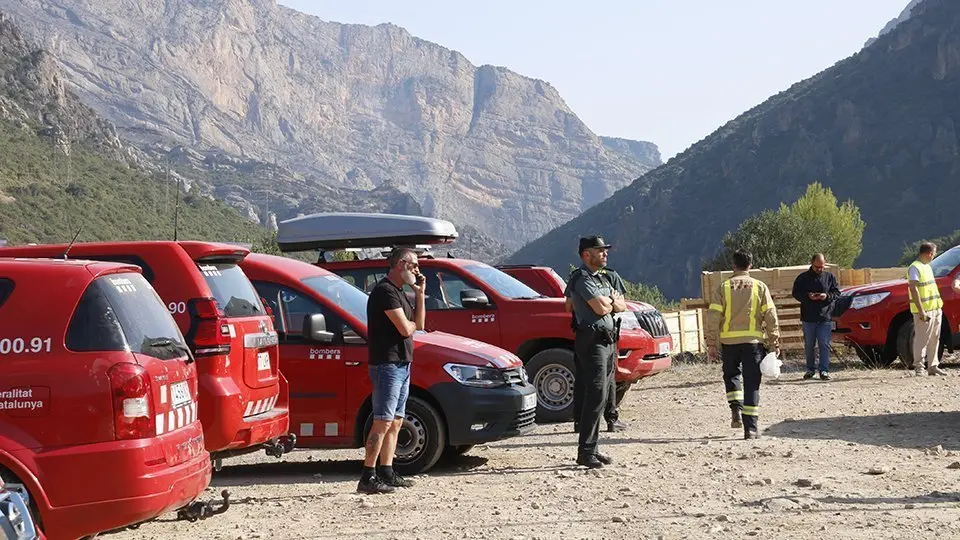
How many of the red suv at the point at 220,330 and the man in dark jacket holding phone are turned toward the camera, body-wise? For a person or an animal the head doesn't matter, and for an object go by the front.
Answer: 1

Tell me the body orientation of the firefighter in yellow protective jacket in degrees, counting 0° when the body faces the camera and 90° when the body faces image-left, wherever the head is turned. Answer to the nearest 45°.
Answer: approximately 180°

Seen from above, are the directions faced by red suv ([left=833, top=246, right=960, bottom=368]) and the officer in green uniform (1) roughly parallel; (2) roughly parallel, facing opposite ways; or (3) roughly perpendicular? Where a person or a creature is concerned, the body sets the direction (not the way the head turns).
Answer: roughly perpendicular

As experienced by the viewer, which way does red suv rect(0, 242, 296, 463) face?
facing away from the viewer and to the left of the viewer

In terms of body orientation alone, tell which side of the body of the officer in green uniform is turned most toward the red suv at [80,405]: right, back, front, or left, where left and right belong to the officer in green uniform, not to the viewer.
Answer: right

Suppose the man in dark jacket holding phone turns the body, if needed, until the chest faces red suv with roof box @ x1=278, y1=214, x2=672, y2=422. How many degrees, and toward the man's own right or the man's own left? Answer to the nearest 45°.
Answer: approximately 45° to the man's own right

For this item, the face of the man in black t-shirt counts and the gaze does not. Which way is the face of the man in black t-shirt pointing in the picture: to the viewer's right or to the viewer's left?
to the viewer's right

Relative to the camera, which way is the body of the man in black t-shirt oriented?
to the viewer's right

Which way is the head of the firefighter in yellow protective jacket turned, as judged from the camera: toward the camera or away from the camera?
away from the camera
